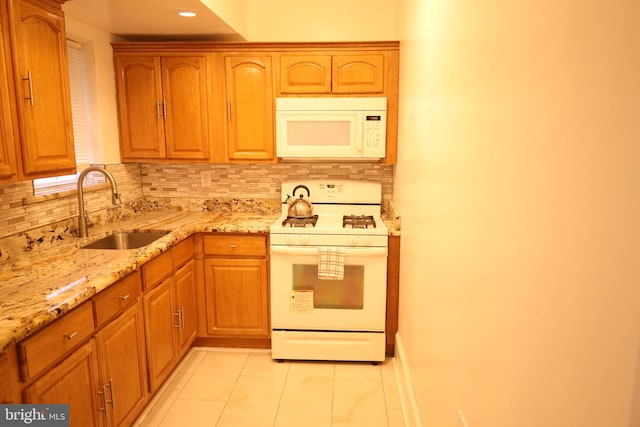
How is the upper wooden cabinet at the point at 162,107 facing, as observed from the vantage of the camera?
facing the viewer

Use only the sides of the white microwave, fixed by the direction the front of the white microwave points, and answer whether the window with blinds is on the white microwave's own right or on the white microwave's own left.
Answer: on the white microwave's own right

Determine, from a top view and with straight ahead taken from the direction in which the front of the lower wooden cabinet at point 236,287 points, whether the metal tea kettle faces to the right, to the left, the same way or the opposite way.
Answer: to the right

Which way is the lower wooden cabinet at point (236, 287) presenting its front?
toward the camera

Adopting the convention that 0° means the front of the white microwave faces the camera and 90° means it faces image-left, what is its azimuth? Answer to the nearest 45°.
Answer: approximately 0°

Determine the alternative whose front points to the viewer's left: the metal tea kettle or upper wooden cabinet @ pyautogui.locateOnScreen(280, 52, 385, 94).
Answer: the metal tea kettle

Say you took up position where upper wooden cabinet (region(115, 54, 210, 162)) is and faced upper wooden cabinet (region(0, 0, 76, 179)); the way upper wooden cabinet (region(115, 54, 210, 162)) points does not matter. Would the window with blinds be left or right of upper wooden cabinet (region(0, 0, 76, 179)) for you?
right

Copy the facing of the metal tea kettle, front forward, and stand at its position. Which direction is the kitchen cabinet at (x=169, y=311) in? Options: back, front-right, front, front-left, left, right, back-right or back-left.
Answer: front-left

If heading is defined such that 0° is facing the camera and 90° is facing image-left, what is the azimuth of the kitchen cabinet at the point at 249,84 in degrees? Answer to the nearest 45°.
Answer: approximately 0°

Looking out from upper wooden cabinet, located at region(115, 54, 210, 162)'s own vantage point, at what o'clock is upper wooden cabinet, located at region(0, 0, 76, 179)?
upper wooden cabinet, located at region(0, 0, 76, 179) is roughly at 1 o'clock from upper wooden cabinet, located at region(115, 54, 210, 162).

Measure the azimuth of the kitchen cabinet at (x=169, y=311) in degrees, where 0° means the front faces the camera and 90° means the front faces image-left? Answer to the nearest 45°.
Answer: approximately 315°

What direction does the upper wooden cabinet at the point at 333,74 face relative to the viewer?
toward the camera

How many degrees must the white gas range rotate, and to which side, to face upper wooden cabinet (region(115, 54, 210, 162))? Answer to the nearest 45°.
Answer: approximately 90° to its right
